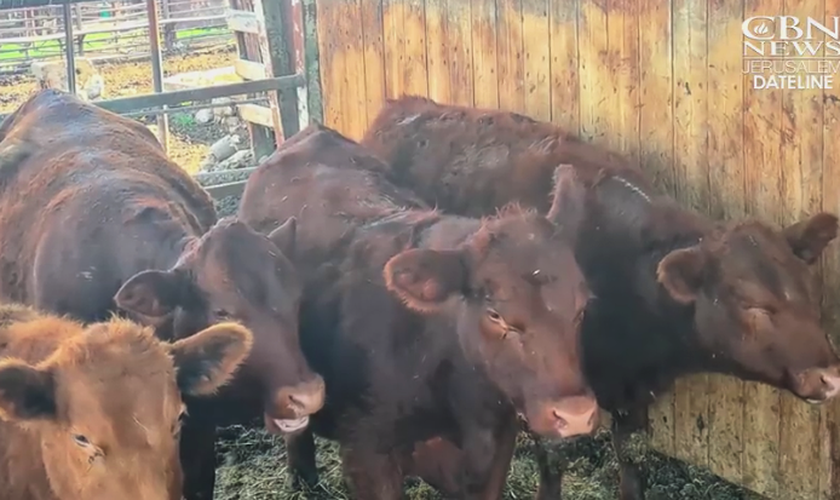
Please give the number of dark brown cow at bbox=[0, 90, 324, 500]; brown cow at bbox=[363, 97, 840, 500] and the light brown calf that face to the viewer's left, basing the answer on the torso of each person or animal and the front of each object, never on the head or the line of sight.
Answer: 0

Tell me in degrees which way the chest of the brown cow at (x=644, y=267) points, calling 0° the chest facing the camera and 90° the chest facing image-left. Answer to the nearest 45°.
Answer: approximately 315°

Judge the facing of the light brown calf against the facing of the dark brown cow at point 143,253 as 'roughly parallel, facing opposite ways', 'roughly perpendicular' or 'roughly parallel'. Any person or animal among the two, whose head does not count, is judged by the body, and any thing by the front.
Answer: roughly parallel

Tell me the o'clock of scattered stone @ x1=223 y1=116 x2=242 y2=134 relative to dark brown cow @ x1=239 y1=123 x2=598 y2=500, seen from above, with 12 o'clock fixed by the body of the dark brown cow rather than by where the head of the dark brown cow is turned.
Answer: The scattered stone is roughly at 7 o'clock from the dark brown cow.

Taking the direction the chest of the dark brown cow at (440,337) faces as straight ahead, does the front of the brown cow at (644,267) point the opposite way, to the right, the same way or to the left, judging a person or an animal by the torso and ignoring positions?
the same way

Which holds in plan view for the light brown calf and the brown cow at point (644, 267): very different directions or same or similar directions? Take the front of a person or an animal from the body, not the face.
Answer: same or similar directions

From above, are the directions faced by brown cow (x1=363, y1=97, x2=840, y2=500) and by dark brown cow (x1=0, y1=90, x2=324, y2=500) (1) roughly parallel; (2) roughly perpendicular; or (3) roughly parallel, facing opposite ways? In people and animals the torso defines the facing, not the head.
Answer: roughly parallel

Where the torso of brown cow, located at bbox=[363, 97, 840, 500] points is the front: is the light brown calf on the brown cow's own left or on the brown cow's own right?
on the brown cow's own right

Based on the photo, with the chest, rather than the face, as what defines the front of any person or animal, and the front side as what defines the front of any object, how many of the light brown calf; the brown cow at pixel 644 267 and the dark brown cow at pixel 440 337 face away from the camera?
0

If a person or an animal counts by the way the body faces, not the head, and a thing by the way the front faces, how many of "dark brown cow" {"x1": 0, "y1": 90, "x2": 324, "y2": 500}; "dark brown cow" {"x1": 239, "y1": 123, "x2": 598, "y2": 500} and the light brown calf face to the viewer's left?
0

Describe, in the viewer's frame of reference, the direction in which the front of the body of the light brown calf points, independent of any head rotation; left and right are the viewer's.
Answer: facing the viewer and to the right of the viewer

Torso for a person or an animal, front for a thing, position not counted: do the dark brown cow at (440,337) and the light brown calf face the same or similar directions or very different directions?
same or similar directions
